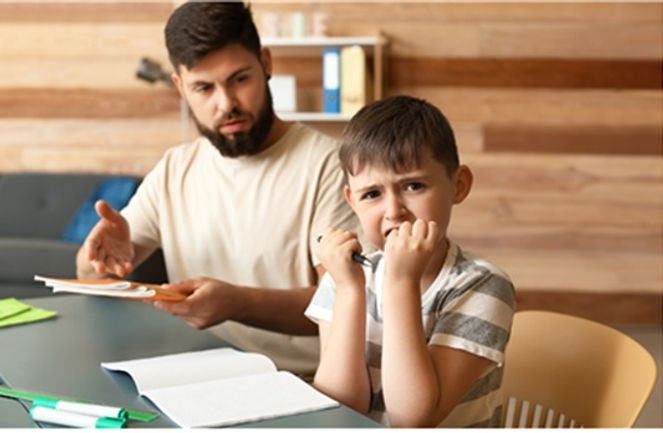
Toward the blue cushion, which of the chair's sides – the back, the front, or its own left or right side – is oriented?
right

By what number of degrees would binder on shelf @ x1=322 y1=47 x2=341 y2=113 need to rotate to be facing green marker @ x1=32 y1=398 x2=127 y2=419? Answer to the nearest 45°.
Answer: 0° — it already faces it

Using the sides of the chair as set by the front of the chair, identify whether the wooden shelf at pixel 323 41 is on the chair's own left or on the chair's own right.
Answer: on the chair's own right

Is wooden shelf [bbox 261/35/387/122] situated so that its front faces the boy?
yes

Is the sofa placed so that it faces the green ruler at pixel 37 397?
yes

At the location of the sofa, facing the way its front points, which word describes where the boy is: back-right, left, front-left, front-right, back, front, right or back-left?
front

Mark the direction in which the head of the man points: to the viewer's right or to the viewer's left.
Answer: to the viewer's right

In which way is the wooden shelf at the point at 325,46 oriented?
toward the camera

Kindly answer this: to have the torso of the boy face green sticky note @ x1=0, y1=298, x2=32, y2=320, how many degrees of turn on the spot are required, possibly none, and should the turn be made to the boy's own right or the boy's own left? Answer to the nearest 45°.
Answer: approximately 90° to the boy's own right

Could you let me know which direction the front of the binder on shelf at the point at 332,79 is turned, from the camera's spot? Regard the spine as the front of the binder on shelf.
facing the viewer

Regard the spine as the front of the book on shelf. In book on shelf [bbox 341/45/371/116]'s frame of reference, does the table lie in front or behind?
in front

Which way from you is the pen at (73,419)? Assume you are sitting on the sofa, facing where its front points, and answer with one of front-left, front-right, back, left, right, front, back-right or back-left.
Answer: front

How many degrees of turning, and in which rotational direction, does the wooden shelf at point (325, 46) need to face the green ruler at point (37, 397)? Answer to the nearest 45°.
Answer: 0° — it already faces it

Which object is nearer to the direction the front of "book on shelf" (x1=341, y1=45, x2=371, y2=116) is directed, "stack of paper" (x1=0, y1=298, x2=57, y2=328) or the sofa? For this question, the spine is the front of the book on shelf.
the stack of paper

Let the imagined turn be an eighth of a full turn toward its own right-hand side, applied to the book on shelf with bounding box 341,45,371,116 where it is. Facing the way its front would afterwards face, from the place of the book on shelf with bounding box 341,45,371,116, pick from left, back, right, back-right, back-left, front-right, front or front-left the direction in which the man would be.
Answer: front-left

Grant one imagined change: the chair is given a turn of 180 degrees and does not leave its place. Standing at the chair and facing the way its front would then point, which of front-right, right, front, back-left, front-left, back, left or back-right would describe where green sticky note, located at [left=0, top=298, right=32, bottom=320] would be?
back-left

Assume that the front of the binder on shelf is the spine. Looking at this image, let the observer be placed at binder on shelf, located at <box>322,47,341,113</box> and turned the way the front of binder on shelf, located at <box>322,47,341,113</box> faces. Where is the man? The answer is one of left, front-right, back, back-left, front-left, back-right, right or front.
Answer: front
